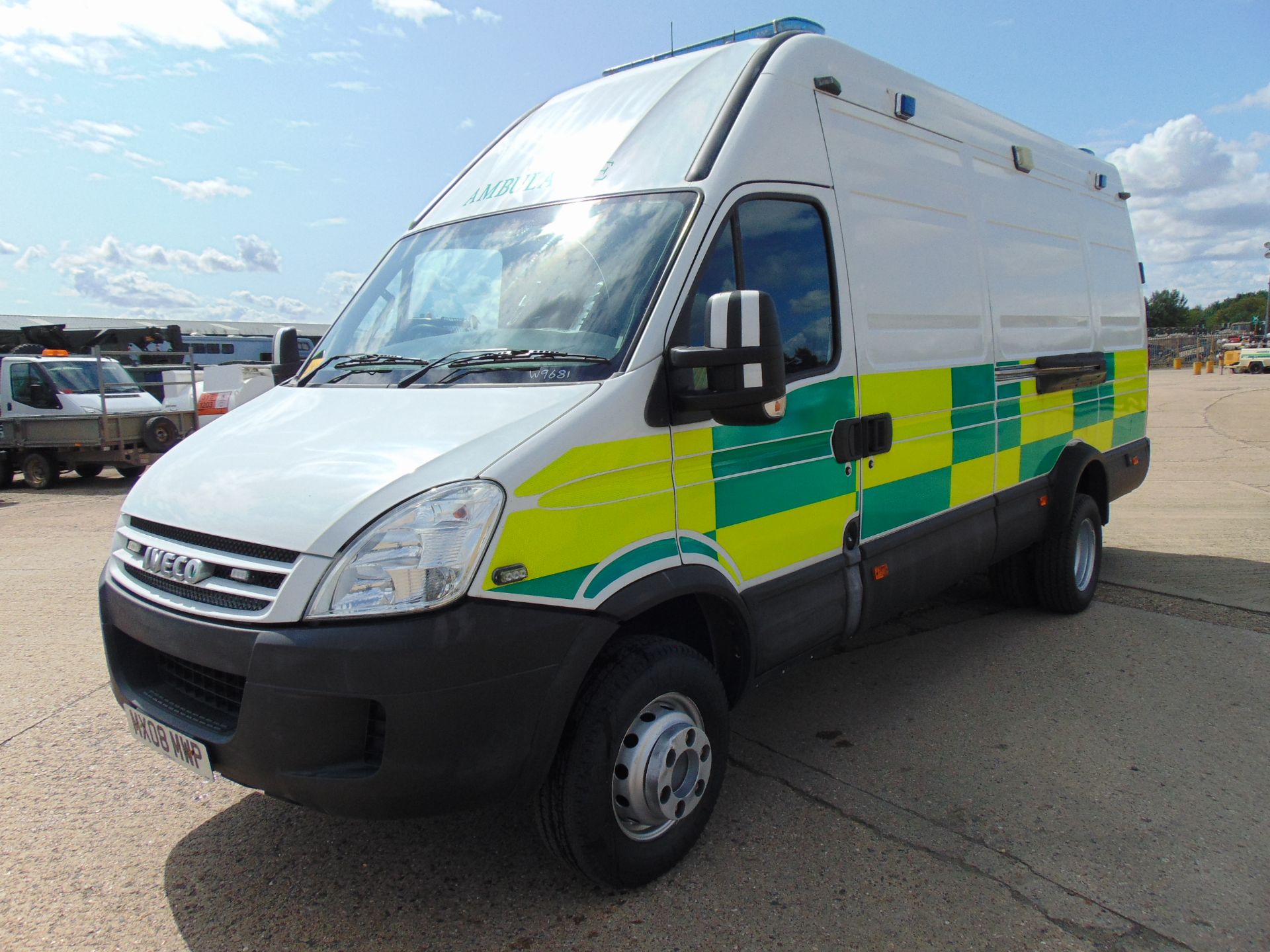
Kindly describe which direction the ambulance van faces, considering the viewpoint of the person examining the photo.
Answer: facing the viewer and to the left of the viewer

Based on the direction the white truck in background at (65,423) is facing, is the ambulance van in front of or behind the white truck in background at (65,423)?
in front

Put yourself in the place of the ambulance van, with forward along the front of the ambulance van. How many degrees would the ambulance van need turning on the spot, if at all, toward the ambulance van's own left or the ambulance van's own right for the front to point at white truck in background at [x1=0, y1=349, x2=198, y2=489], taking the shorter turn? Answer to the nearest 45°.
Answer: approximately 90° to the ambulance van's own right

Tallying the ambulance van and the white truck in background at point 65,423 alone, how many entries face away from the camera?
0

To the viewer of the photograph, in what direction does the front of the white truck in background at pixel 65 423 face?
facing the viewer and to the right of the viewer
